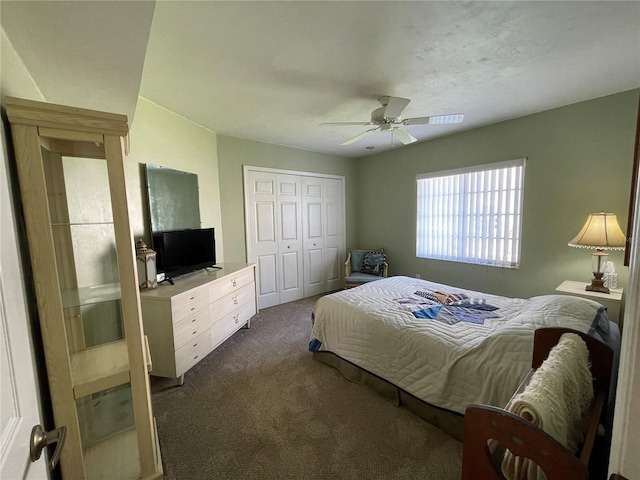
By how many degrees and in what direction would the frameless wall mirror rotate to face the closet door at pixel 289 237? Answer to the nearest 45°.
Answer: approximately 90° to its left

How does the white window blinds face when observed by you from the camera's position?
facing the viewer and to the left of the viewer

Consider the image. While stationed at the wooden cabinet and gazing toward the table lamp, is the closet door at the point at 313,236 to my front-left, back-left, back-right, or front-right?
front-left

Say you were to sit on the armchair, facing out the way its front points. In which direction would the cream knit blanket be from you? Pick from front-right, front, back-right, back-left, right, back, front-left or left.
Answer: front

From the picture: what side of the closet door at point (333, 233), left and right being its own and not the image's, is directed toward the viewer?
front

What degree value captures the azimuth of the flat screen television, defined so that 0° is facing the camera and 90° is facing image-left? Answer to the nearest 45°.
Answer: approximately 315°

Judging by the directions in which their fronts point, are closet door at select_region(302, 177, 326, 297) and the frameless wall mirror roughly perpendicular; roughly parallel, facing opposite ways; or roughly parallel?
roughly perpendicular

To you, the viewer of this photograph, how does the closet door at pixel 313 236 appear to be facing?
facing the viewer

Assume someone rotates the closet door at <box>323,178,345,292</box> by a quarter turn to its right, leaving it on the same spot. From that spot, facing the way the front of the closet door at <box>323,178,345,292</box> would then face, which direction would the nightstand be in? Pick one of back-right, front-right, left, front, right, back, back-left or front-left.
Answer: back-left

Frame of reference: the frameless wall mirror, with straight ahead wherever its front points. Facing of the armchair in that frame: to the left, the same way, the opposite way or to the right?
to the right

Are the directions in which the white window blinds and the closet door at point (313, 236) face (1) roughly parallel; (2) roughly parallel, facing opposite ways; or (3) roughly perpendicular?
roughly perpendicular

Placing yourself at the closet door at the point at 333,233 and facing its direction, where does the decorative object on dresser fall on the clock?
The decorative object on dresser is roughly at 1 o'clock from the closet door.

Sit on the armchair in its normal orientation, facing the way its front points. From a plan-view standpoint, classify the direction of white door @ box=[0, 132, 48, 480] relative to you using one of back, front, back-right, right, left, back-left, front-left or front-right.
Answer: front

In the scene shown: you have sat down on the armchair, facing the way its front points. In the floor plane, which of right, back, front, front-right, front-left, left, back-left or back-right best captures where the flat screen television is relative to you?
front-right

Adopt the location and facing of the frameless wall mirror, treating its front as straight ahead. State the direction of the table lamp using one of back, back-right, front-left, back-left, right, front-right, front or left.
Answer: front

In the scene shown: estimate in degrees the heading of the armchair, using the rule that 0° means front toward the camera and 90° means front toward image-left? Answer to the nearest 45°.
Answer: approximately 0°
